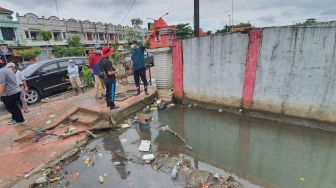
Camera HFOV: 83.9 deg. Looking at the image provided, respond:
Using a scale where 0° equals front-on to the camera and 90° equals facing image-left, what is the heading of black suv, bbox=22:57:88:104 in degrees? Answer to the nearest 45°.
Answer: approximately 45°

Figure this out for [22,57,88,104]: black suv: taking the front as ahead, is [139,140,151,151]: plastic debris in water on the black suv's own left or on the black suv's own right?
on the black suv's own left

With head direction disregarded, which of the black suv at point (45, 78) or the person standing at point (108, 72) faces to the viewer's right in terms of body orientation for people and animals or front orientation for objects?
the person standing

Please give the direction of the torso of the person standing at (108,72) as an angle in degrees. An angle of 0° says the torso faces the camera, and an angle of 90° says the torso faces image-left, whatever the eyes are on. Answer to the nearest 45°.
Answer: approximately 270°

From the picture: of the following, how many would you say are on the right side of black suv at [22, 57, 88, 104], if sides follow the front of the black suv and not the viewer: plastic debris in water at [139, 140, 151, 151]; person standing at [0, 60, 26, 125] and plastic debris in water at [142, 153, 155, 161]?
0

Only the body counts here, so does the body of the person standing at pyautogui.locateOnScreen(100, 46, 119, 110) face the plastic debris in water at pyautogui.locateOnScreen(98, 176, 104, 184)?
no

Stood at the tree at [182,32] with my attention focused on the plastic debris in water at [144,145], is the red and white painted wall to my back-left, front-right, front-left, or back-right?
front-left

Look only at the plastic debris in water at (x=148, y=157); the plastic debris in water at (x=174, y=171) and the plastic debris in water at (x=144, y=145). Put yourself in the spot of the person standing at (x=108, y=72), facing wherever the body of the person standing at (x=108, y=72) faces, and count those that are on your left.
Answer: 0

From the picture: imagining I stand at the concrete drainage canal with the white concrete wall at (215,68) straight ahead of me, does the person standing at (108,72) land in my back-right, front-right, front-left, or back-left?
front-left

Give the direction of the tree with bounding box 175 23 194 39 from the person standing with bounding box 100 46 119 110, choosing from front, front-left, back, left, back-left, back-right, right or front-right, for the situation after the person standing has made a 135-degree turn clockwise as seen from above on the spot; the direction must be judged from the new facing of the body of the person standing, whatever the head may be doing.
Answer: back

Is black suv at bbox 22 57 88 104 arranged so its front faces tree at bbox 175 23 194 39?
no

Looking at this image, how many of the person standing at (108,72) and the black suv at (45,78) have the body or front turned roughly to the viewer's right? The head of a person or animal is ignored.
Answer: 1

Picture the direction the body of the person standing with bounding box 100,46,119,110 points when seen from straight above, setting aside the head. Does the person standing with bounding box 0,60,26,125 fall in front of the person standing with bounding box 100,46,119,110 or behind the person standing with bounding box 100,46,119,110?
behind
